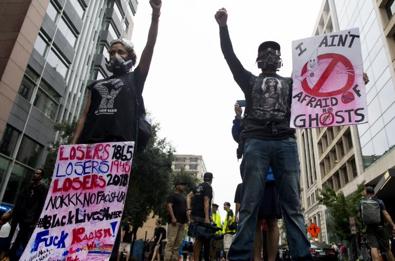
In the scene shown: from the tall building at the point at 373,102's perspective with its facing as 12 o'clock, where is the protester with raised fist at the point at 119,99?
The protester with raised fist is roughly at 11 o'clock from the tall building.

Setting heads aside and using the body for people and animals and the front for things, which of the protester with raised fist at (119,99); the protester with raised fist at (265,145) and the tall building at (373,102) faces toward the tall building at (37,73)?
the tall building at (373,102)

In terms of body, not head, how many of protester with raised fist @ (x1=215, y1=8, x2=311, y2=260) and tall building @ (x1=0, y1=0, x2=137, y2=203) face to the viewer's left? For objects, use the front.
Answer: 0

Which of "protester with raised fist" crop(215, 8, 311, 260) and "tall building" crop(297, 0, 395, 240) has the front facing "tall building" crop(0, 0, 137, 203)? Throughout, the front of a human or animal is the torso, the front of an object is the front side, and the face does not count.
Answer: "tall building" crop(297, 0, 395, 240)

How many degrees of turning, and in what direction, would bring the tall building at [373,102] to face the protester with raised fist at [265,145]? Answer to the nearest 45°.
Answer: approximately 45° to its left

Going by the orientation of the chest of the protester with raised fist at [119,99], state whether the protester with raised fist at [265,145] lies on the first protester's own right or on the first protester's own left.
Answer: on the first protester's own left

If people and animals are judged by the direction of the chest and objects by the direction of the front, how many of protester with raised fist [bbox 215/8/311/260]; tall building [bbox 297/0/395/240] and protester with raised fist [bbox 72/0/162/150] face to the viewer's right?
0

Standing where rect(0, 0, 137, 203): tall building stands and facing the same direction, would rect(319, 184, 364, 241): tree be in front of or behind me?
in front

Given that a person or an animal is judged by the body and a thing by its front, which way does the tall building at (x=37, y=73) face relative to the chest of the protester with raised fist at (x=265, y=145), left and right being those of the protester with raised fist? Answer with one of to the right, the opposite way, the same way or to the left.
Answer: to the left

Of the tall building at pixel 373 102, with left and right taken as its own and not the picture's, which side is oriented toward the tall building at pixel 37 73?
front

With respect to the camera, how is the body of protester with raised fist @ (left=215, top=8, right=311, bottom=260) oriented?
toward the camera

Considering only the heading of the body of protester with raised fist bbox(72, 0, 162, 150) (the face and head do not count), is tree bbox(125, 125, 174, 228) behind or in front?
behind

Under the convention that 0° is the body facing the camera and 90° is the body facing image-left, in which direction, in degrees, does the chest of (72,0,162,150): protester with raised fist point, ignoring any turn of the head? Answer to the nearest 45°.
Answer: approximately 45°

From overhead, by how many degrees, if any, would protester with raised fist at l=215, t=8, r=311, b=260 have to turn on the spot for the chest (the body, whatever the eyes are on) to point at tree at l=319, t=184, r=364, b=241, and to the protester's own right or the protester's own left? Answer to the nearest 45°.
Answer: approximately 180°
